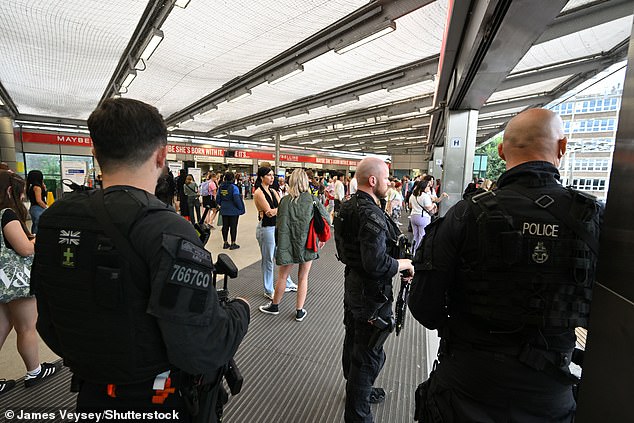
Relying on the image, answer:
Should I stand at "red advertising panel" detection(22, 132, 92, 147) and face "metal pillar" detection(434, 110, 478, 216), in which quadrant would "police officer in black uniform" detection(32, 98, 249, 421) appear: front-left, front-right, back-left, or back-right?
front-right

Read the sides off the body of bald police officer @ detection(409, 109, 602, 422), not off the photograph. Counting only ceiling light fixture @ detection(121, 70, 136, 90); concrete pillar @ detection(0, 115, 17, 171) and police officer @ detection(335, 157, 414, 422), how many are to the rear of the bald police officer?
0

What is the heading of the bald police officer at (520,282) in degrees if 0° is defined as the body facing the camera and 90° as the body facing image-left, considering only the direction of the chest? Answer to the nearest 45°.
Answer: approximately 135°

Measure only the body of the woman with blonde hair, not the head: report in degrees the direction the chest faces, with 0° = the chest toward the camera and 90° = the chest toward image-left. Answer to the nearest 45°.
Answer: approximately 180°

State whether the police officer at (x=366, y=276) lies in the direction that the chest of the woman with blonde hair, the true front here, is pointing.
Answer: no

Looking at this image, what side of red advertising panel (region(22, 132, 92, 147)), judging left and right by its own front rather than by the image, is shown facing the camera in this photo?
front

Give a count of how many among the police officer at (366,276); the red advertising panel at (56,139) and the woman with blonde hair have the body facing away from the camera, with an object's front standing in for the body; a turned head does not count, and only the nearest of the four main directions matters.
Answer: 1

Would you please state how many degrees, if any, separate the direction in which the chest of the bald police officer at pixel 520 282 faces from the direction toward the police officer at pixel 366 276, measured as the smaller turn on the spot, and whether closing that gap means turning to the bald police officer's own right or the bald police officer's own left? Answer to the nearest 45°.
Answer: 0° — they already face them

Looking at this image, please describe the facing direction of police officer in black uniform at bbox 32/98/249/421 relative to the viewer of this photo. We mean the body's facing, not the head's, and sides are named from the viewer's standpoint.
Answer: facing away from the viewer and to the right of the viewer

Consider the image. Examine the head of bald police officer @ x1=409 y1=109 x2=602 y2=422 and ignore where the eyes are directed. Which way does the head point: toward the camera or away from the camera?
away from the camera

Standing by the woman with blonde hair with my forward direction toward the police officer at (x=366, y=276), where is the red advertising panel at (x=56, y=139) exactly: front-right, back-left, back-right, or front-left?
back-right

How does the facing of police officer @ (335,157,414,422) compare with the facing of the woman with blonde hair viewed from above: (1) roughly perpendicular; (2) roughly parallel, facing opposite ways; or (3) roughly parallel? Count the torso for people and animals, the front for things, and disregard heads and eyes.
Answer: roughly perpendicular

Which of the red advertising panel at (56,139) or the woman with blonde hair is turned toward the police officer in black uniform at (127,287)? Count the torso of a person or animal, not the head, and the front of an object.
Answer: the red advertising panel

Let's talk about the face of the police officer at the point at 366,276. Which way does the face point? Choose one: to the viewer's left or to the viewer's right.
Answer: to the viewer's right

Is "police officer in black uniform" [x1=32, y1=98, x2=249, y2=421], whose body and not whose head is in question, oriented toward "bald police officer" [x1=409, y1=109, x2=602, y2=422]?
no
